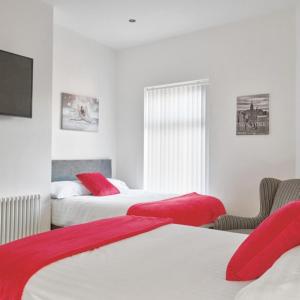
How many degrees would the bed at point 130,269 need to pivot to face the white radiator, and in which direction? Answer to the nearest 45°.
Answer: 0° — it already faces it

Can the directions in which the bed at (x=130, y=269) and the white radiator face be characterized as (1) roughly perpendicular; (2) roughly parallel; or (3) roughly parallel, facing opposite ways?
roughly parallel, facing opposite ways

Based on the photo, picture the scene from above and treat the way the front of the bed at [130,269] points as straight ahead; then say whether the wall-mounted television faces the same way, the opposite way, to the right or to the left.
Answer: the opposite way

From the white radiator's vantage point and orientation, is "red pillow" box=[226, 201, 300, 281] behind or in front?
in front

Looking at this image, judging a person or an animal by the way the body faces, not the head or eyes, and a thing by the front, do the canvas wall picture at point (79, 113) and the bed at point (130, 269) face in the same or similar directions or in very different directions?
very different directions

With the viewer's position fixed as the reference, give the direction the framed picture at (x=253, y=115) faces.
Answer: facing the viewer and to the left of the viewer

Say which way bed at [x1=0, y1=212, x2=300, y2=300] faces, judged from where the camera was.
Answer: facing away from the viewer and to the left of the viewer

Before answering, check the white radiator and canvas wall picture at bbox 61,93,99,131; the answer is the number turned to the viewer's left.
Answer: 0

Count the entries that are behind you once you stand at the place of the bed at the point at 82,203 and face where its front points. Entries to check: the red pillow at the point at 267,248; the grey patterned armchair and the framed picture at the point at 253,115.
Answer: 0

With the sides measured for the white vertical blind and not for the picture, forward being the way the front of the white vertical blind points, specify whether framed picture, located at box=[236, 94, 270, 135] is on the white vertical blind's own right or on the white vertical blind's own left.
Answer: on the white vertical blind's own left

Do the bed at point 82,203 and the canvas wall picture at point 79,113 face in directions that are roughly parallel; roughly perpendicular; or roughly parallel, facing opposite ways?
roughly parallel

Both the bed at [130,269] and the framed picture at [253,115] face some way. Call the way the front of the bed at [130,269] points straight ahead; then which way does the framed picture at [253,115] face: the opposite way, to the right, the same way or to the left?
to the left

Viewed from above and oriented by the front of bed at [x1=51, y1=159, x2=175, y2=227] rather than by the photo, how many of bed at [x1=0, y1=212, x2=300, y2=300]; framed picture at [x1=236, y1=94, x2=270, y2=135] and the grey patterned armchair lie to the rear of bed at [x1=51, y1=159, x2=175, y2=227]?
0

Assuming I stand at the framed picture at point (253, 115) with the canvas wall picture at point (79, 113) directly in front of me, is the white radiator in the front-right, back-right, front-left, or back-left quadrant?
front-left

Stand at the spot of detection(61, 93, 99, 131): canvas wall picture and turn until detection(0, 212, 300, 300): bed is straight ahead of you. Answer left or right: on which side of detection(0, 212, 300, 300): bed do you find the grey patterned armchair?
left

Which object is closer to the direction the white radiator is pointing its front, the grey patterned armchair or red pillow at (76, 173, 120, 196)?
the grey patterned armchair

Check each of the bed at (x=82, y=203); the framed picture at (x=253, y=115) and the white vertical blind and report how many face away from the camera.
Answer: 0

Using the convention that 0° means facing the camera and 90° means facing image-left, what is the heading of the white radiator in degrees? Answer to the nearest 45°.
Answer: approximately 315°

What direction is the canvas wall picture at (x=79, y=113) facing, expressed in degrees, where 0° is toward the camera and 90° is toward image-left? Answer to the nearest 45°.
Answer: approximately 315°
